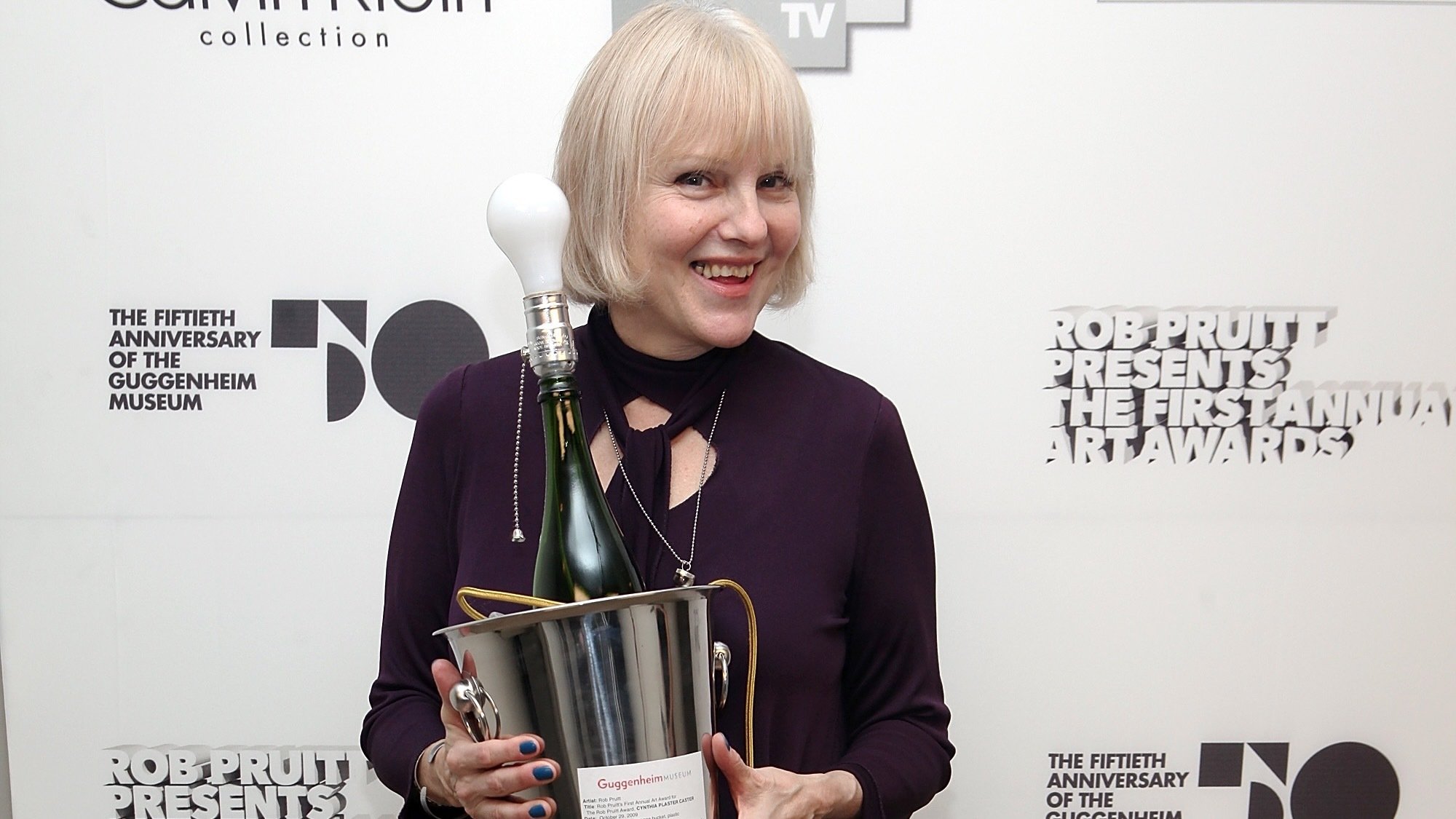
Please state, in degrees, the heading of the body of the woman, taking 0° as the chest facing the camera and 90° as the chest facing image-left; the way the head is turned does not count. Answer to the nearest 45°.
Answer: approximately 0°
